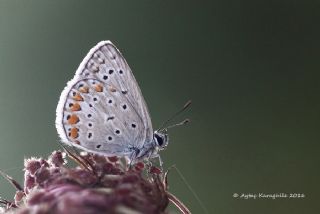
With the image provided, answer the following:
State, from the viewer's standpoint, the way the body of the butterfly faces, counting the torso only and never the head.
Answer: to the viewer's right
